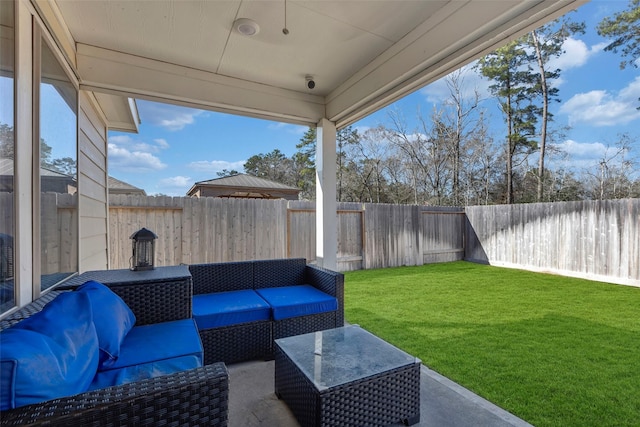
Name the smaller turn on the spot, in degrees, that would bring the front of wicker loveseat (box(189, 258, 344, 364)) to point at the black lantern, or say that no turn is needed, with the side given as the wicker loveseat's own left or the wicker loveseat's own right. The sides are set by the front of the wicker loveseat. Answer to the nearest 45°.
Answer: approximately 135° to the wicker loveseat's own right

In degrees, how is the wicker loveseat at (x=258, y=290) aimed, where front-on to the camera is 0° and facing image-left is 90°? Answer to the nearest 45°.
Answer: approximately 315°

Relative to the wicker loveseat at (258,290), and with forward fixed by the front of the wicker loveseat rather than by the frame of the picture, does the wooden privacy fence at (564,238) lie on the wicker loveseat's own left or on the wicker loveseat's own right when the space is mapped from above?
on the wicker loveseat's own left

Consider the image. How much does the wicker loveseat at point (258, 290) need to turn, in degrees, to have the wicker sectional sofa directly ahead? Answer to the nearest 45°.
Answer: approximately 45° to its right

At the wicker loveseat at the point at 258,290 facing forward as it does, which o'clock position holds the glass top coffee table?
The glass top coffee table is roughly at 11 o'clock from the wicker loveseat.

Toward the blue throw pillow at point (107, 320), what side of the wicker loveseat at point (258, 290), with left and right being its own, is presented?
right
